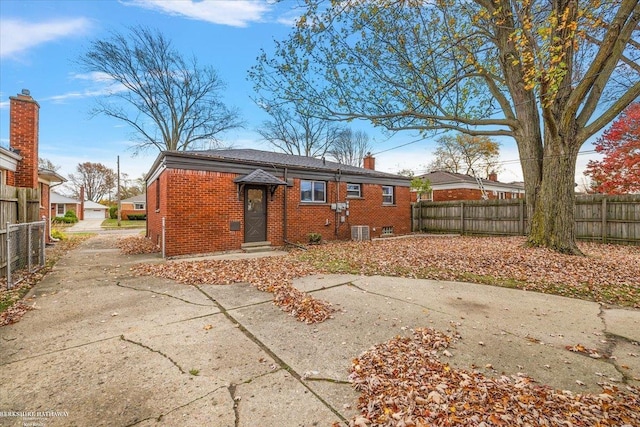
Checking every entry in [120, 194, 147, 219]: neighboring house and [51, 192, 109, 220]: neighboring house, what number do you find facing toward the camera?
2

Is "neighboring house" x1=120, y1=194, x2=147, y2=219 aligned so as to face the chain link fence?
yes

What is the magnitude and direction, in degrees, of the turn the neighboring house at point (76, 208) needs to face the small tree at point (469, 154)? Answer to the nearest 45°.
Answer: approximately 45° to its left

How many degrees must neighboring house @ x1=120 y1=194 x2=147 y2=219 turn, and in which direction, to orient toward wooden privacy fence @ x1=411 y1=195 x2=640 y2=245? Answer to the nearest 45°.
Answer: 0° — it already faces it

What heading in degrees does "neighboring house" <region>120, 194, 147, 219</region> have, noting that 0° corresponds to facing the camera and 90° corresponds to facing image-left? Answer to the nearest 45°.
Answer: approximately 0°

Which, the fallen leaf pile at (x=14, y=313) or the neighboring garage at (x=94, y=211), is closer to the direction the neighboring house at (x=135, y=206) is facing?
the fallen leaf pile

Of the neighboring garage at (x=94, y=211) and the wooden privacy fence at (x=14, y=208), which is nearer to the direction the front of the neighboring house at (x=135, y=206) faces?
the wooden privacy fence

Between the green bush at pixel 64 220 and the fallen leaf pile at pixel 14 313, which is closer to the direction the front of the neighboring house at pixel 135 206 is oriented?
the fallen leaf pile
